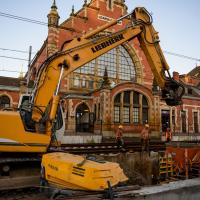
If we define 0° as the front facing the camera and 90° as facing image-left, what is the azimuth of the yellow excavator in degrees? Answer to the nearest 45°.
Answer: approximately 270°

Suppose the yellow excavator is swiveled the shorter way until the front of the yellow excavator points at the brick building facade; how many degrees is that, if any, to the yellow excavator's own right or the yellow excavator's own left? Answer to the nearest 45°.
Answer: approximately 90° to the yellow excavator's own left
